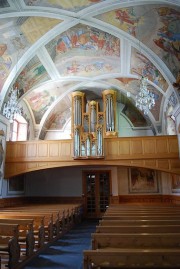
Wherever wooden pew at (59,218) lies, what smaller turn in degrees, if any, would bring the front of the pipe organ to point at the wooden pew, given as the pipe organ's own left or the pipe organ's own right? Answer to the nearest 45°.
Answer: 0° — it already faces it

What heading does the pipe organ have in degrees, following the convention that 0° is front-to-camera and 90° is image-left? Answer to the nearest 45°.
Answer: approximately 0°

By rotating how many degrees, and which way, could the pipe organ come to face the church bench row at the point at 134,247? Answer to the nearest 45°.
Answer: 0° — it already faces it

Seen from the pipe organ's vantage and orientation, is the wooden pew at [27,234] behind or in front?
in front

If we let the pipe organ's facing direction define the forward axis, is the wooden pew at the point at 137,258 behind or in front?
in front

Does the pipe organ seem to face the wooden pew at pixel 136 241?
yes

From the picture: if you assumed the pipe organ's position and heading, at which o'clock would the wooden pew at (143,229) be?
The wooden pew is roughly at 12 o'clock from the pipe organ.
